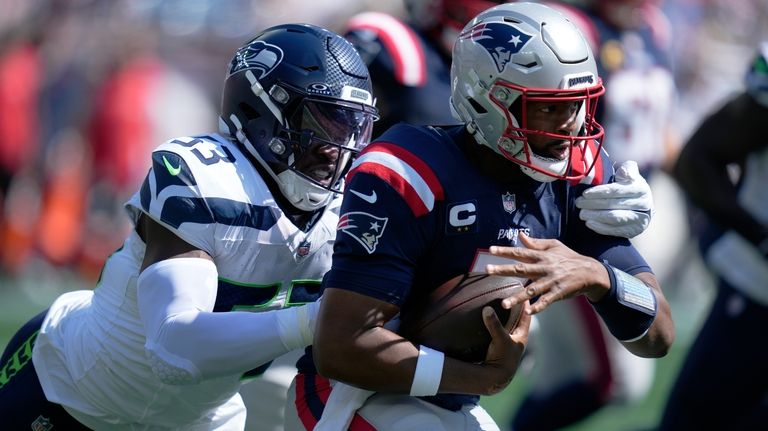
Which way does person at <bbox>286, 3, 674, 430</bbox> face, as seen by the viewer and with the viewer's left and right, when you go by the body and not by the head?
facing the viewer and to the right of the viewer

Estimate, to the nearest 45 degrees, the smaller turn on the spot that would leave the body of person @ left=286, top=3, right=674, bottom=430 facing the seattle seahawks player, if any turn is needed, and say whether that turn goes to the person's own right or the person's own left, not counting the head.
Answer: approximately 135° to the person's own right

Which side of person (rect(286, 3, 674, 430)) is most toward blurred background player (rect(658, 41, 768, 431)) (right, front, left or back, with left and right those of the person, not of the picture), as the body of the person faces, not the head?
left
